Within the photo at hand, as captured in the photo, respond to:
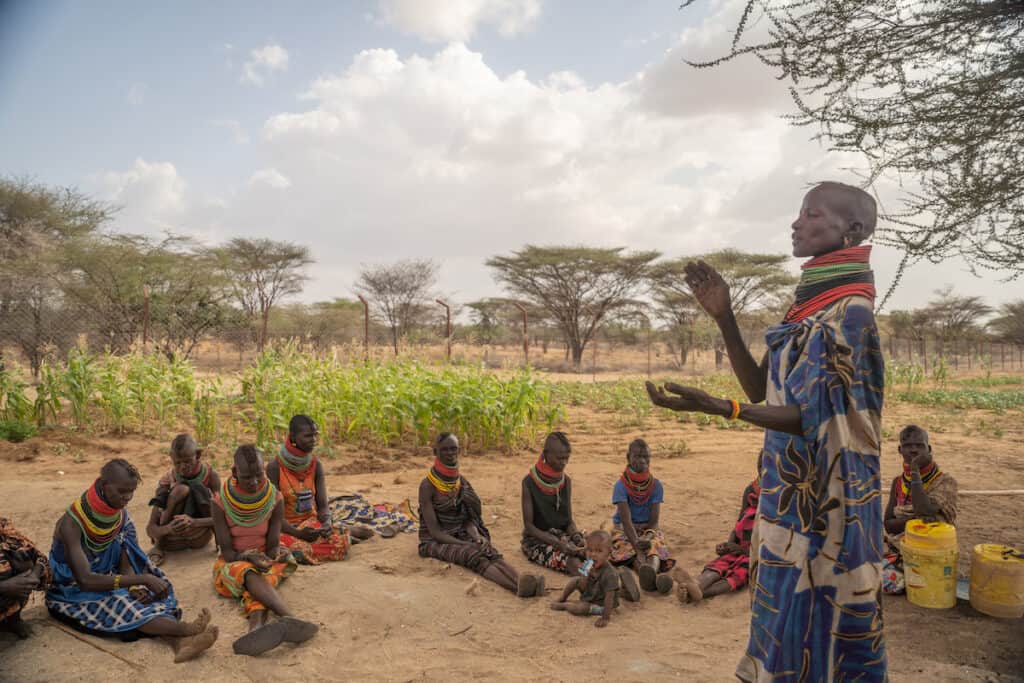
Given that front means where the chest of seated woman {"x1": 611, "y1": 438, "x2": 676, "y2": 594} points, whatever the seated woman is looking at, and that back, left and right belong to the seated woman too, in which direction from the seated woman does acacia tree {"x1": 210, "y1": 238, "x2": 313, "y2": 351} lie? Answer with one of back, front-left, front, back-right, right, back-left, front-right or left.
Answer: back-right

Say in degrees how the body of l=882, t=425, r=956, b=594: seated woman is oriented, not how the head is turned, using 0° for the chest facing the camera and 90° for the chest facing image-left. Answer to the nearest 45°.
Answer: approximately 0°

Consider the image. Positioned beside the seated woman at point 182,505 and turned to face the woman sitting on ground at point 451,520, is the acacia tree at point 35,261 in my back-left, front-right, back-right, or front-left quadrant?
back-left

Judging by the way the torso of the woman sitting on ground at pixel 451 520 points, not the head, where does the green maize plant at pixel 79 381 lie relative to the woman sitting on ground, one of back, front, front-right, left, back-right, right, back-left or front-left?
back

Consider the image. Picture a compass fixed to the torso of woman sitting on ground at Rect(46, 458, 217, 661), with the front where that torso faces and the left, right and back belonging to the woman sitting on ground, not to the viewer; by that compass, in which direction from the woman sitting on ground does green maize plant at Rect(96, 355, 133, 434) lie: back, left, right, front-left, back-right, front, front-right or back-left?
back-left

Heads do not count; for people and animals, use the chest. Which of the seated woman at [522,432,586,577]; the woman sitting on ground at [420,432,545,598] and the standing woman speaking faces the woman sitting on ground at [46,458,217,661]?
the standing woman speaking

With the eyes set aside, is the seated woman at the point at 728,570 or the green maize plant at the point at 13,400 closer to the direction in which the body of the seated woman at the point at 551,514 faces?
the seated woman

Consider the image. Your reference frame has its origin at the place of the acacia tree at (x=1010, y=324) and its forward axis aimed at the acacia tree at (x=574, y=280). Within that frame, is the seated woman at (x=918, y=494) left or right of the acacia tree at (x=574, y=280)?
left

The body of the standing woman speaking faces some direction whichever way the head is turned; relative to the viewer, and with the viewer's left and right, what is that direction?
facing to the left of the viewer

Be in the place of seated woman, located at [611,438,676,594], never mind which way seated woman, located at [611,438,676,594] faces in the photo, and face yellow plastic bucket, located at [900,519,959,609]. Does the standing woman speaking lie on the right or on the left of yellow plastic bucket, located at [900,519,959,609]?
right

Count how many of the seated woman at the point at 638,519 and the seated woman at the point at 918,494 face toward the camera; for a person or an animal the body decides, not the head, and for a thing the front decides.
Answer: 2

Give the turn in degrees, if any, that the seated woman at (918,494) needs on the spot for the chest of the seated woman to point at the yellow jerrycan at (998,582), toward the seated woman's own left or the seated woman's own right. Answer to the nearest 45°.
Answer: approximately 45° to the seated woman's own left
